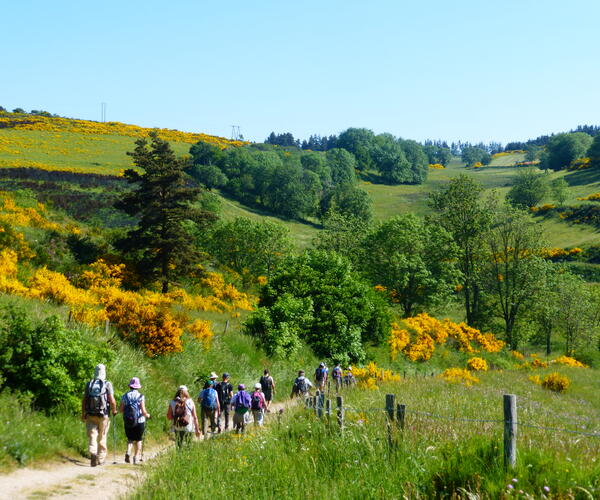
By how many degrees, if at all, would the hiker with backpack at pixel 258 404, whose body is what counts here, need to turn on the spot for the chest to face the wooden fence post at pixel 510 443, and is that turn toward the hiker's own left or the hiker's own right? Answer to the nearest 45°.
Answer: approximately 135° to the hiker's own right

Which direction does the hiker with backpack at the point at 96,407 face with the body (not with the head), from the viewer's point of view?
away from the camera

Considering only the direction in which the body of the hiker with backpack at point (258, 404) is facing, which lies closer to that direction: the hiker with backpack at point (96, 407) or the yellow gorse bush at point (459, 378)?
the yellow gorse bush

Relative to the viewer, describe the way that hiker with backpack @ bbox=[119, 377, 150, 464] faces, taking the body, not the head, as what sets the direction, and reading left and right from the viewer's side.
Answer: facing away from the viewer and to the right of the viewer

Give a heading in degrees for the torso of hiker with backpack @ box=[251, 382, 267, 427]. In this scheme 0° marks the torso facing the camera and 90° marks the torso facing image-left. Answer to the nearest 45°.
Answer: approximately 225°

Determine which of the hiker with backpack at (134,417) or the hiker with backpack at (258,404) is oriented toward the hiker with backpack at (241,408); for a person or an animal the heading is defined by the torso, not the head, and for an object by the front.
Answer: the hiker with backpack at (134,417)

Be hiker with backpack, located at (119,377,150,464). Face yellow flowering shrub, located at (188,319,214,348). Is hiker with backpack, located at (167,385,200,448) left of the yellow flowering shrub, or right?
right

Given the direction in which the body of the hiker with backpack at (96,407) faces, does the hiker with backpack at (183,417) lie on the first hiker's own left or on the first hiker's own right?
on the first hiker's own right

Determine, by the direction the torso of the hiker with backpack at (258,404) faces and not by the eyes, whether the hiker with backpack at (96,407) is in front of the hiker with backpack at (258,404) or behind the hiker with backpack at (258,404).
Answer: behind

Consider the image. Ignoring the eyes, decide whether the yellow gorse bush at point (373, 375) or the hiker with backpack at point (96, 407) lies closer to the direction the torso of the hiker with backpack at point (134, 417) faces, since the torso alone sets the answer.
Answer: the yellow gorse bush
